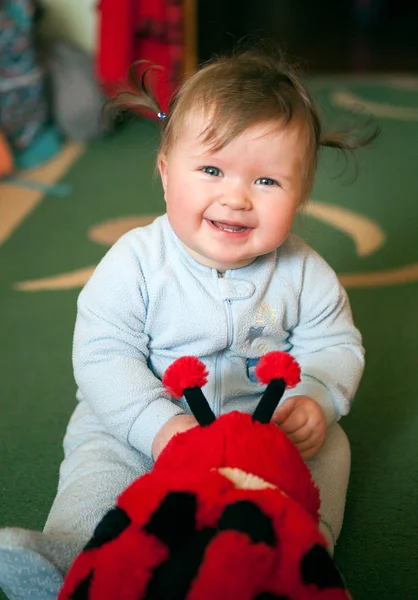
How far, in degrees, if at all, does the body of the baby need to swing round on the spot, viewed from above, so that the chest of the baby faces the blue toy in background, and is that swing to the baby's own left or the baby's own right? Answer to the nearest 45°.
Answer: approximately 180°

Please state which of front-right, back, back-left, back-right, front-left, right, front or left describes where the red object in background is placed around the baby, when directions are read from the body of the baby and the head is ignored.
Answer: back

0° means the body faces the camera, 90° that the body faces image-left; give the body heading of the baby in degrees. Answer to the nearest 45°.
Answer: approximately 0°
